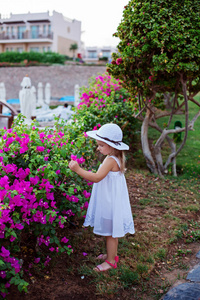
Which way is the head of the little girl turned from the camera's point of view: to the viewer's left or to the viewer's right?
to the viewer's left

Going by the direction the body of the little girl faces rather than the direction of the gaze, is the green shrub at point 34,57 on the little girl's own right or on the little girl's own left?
on the little girl's own right

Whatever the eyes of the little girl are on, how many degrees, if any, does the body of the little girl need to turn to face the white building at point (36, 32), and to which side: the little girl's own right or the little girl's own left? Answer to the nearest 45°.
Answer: approximately 90° to the little girl's own right

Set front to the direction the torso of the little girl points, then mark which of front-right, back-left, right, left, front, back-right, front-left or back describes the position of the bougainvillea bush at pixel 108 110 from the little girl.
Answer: right

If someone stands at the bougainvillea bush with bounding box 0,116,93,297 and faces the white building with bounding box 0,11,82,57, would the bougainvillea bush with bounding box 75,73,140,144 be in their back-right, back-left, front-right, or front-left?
front-right

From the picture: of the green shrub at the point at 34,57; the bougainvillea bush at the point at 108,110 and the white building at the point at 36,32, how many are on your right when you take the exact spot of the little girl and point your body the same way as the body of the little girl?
3

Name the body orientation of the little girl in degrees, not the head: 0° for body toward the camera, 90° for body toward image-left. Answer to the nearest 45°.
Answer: approximately 90°

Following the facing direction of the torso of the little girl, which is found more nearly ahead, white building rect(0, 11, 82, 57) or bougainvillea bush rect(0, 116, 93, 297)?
the bougainvillea bush

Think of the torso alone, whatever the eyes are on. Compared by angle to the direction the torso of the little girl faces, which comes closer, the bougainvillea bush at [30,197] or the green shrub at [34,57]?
the bougainvillea bush
